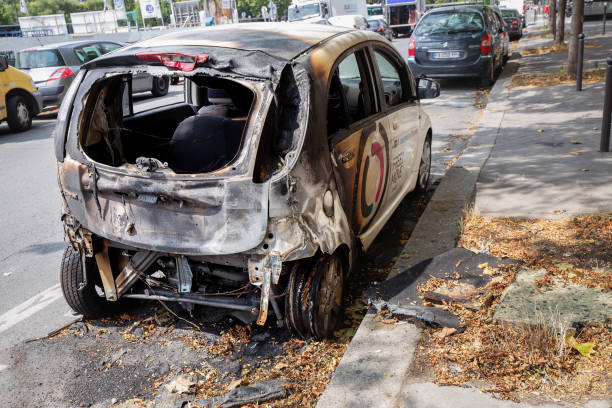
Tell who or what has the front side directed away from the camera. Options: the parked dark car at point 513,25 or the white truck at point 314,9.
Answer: the parked dark car

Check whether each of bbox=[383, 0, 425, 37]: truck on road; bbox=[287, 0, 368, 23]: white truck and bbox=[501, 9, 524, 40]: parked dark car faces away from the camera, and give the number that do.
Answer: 2

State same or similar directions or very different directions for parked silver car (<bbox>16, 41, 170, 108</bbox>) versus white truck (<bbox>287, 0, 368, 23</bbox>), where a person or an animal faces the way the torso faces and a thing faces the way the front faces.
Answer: very different directions

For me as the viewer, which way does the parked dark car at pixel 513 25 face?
facing away from the viewer

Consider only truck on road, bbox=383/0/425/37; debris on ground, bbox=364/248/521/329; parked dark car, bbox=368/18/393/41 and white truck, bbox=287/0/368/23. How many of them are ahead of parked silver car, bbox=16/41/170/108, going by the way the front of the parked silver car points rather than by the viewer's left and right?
3

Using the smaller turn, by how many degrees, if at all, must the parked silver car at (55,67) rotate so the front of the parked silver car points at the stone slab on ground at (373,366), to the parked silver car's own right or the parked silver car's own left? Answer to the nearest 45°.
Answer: approximately 135° to the parked silver car's own right

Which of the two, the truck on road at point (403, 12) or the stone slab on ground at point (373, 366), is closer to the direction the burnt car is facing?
the truck on road

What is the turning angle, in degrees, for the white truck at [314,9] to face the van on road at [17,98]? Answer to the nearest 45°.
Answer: approximately 45° to its left

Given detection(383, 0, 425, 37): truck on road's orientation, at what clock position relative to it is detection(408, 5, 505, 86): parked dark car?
The parked dark car is roughly at 6 o'clock from the truck on road.

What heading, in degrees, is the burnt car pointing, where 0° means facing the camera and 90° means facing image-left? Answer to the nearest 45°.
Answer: approximately 225°

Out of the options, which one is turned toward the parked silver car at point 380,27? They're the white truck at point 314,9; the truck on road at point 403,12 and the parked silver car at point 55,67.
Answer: the parked silver car at point 55,67

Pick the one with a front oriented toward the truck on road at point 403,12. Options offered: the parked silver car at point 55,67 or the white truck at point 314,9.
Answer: the parked silver car

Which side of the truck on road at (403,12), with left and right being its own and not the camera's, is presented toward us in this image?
back

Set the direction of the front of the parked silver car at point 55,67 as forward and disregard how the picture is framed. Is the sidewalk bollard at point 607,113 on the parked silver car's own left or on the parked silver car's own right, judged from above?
on the parked silver car's own right

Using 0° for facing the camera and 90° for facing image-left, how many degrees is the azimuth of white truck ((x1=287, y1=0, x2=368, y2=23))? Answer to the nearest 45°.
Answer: approximately 45°
